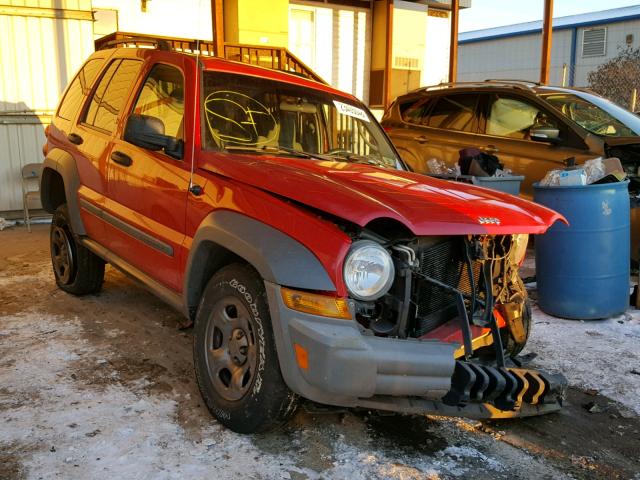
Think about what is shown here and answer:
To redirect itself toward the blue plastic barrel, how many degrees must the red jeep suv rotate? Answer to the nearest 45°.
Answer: approximately 90° to its left

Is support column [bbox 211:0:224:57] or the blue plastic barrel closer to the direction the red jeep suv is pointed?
the blue plastic barrel

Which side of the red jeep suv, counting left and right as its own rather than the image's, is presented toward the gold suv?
left

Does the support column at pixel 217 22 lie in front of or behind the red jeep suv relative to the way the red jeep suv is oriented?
behind

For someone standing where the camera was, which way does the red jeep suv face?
facing the viewer and to the right of the viewer

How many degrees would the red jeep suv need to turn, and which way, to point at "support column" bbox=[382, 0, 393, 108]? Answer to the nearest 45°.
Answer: approximately 135° to its left

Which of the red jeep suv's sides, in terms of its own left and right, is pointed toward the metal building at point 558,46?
left

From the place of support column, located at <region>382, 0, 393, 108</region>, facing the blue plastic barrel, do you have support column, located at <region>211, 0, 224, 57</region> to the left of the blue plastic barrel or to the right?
right
